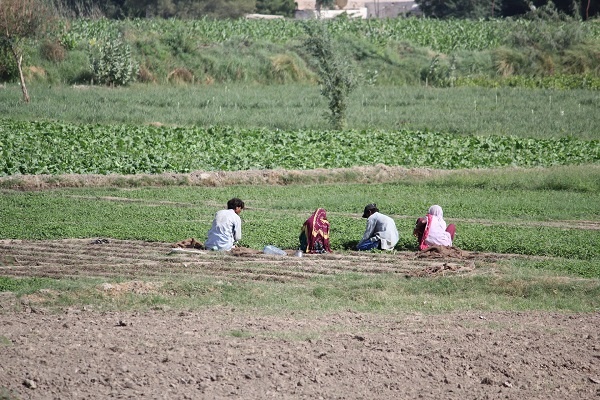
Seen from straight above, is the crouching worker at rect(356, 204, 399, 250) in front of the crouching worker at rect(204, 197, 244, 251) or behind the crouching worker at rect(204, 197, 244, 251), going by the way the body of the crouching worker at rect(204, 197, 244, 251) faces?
in front

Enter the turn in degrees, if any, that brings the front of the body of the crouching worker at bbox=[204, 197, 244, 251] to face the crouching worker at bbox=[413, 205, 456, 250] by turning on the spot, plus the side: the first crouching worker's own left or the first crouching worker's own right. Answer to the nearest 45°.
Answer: approximately 45° to the first crouching worker's own right

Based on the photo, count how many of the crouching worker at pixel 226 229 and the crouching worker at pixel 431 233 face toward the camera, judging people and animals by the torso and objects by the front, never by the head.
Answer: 0

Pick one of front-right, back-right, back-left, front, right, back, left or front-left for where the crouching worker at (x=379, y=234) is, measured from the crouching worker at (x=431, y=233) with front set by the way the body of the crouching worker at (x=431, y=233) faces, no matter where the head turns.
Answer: left

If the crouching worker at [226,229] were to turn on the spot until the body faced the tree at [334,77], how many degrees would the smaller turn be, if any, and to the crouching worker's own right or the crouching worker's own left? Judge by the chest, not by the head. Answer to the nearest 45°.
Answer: approximately 45° to the crouching worker's own left

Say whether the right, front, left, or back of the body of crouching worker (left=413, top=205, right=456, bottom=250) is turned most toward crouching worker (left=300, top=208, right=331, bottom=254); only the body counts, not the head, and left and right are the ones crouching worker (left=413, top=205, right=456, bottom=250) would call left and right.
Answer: left

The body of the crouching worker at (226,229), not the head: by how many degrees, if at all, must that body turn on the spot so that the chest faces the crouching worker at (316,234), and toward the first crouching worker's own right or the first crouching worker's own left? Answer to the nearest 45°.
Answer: approximately 45° to the first crouching worker's own right

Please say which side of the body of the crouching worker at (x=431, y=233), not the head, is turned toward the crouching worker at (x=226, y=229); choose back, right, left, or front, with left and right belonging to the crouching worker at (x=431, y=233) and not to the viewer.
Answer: left

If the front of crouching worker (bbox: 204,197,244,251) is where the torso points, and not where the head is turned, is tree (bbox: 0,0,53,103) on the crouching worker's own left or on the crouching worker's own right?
on the crouching worker's own left

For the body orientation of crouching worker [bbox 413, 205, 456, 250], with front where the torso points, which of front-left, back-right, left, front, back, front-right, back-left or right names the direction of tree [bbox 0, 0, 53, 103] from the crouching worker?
front-left

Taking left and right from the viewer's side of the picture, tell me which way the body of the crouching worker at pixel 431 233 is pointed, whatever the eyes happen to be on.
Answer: facing away from the viewer

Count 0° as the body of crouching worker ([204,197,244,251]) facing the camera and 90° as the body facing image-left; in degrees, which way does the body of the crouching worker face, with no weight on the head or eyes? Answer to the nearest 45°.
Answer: approximately 225°
